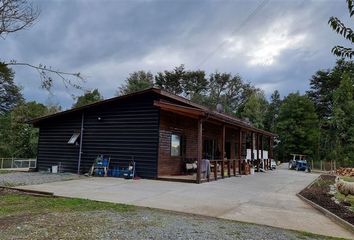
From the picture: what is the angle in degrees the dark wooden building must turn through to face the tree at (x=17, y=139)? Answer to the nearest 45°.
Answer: approximately 180°

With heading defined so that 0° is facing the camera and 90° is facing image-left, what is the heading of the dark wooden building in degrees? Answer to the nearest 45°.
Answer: approximately 315°

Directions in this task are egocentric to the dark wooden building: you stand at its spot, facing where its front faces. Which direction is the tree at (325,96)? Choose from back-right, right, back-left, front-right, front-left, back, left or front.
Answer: left

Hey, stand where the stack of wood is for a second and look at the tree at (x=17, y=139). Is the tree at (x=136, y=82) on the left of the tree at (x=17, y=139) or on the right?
right

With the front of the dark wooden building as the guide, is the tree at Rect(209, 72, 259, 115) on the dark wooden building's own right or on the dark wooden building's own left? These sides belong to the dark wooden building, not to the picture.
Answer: on the dark wooden building's own left

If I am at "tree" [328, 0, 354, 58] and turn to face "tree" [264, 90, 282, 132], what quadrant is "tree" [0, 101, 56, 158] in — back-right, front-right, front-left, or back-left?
front-left

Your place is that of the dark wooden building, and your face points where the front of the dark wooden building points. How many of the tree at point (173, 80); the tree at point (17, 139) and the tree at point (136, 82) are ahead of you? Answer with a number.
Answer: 0

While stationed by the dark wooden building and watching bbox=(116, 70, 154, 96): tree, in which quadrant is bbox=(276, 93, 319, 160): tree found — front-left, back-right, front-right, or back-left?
front-right

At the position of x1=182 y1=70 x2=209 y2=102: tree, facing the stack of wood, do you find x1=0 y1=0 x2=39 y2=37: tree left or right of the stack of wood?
right

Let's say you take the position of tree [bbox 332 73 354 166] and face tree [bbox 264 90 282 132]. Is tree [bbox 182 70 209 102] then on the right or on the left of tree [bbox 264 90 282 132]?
left

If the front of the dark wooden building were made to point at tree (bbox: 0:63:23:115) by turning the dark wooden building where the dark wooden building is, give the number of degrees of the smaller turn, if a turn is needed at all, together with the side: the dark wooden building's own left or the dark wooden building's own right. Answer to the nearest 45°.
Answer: approximately 180°

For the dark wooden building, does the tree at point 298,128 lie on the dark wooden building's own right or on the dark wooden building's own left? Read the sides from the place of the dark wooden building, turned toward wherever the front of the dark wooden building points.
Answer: on the dark wooden building's own left

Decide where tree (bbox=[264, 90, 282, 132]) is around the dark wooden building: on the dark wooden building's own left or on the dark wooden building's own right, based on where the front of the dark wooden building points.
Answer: on the dark wooden building's own left

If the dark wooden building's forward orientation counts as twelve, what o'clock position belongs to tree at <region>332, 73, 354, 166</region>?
The tree is roughly at 9 o'clock from the dark wooden building.

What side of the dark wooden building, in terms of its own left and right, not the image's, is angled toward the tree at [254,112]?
left
